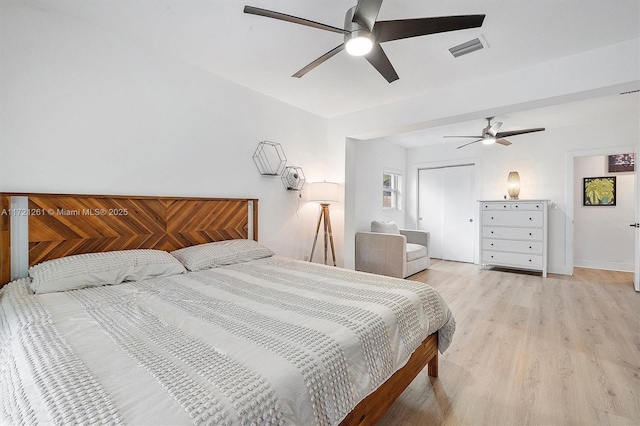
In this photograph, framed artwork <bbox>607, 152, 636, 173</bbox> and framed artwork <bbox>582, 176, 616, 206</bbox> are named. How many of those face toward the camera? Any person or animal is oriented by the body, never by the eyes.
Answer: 2

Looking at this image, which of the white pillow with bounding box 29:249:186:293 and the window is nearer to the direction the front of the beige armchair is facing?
the white pillow

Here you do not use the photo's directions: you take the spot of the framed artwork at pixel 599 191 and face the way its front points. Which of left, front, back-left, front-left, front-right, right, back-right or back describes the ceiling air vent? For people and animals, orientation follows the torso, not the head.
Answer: front

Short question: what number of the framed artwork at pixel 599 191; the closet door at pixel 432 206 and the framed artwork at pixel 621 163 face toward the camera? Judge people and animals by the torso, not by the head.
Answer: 3

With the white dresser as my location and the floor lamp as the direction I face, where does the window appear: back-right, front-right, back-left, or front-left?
front-right

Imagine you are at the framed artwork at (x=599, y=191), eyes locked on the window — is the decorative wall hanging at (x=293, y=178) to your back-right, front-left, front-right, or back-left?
front-left

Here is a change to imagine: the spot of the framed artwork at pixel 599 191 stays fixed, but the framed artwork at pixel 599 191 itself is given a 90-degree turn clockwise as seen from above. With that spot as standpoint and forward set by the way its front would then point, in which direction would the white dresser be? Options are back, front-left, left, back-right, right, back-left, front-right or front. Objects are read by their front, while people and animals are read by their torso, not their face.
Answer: front-left

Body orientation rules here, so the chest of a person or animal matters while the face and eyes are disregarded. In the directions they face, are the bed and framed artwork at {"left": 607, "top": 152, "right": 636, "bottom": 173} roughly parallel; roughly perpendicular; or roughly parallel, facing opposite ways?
roughly perpendicular

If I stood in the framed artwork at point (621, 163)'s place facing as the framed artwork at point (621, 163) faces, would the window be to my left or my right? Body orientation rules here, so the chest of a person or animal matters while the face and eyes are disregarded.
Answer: on my right

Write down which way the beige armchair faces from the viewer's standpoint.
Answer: facing the viewer and to the right of the viewer

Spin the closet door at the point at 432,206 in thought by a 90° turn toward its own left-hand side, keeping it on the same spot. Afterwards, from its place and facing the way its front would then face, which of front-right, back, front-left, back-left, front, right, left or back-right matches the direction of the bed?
right

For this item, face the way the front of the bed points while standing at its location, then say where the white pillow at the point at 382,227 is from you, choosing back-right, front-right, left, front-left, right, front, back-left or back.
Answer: left

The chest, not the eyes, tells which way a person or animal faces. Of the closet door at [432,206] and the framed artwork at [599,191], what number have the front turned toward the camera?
2

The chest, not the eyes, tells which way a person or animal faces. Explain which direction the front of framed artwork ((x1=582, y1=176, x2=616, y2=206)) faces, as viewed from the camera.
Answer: facing the viewer

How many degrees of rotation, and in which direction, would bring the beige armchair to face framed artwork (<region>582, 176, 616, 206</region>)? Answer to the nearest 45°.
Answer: approximately 90° to its left

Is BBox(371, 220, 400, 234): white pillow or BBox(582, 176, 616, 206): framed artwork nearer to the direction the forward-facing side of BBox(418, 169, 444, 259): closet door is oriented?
the white pillow

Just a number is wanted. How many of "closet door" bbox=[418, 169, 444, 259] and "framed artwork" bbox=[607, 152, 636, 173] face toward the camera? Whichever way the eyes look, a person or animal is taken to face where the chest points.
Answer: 2

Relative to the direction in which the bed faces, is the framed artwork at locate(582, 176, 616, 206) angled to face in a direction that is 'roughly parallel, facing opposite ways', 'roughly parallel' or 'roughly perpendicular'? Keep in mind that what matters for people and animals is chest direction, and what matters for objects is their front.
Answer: roughly perpendicular

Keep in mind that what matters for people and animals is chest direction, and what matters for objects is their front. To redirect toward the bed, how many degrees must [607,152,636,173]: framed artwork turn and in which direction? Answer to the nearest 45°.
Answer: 0° — it already faces it

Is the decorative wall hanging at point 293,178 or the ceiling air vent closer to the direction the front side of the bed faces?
the ceiling air vent

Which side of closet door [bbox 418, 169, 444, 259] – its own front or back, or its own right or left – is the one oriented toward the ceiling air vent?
front
